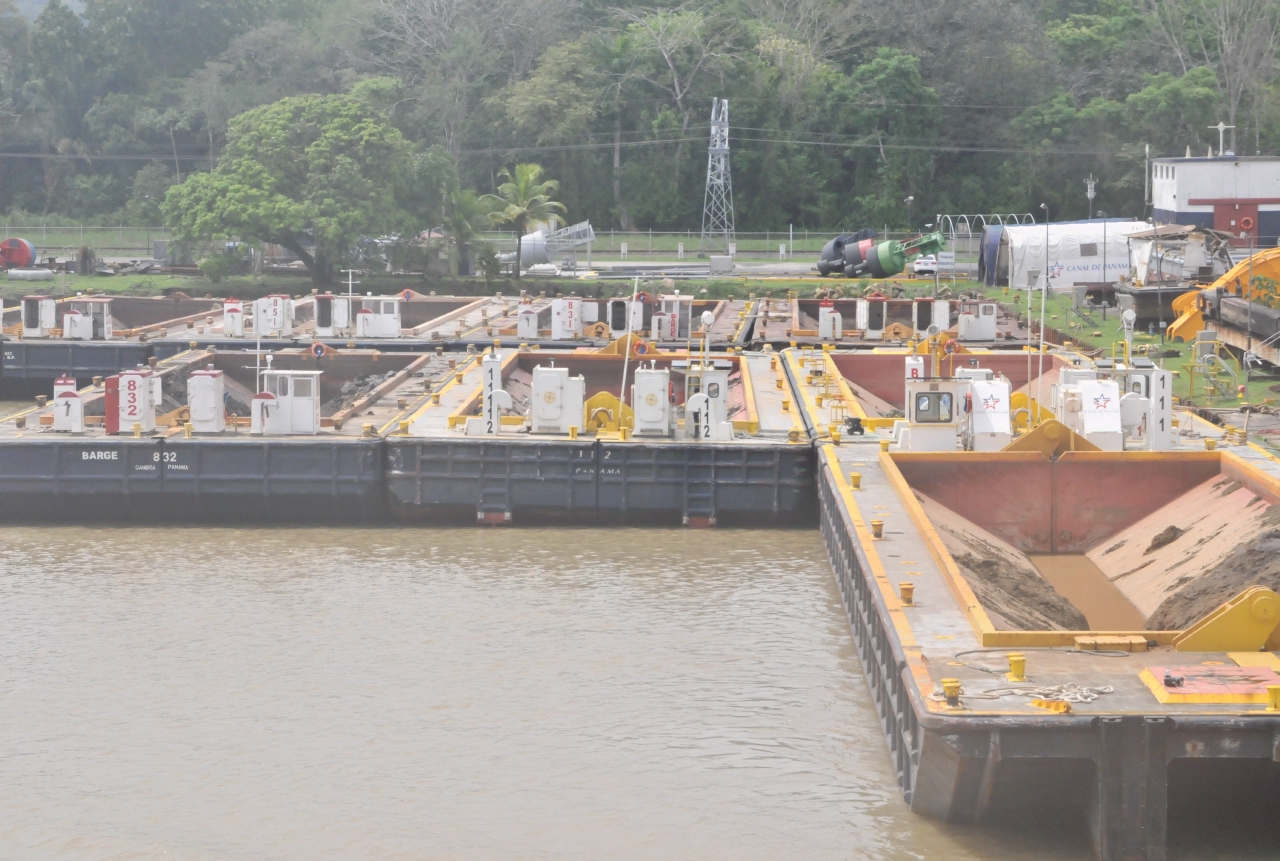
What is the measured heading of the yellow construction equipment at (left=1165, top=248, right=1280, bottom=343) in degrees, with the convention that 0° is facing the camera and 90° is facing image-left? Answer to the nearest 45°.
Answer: approximately 90°

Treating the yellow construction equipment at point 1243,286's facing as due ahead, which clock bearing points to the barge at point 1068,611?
The barge is roughly at 9 o'clock from the yellow construction equipment.
